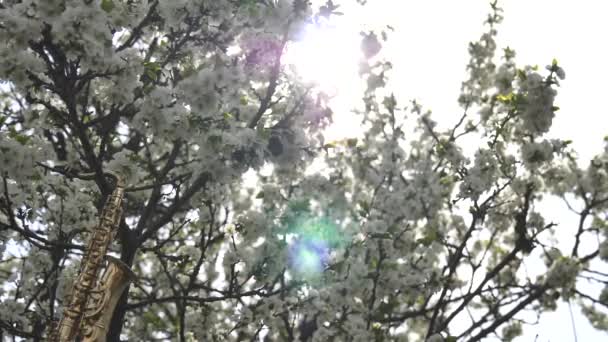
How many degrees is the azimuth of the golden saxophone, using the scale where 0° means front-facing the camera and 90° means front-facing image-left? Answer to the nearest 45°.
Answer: approximately 270°
